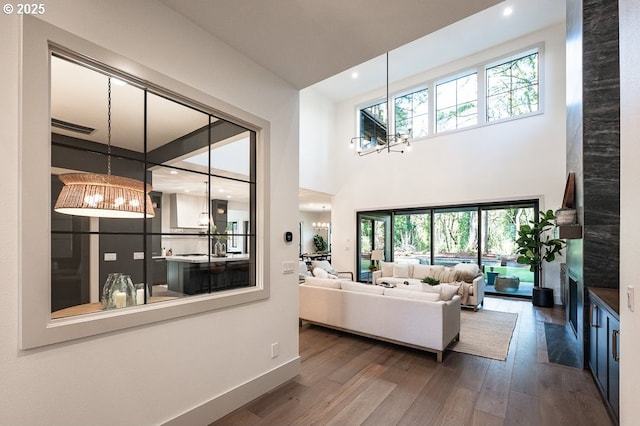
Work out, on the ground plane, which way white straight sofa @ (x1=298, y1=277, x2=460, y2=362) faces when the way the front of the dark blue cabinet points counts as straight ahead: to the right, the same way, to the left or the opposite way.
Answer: to the right

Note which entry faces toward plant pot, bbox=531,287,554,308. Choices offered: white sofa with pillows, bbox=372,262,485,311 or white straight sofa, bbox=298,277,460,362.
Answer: white straight sofa, bbox=298,277,460,362

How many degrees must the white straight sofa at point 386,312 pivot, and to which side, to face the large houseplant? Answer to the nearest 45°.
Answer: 0° — it already faces it

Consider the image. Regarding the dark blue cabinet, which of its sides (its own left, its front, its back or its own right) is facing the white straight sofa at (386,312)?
front

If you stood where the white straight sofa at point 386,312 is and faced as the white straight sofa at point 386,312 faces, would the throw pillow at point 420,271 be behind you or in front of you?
in front

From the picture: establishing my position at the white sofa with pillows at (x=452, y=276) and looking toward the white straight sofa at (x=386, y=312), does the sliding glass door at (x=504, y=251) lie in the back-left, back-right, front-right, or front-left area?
back-left

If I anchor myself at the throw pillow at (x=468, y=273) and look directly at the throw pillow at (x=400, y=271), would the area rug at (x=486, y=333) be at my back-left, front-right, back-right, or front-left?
back-left

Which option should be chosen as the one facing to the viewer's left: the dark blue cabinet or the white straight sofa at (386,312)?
the dark blue cabinet

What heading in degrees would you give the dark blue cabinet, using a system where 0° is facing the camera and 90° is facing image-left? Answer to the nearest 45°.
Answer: approximately 90°

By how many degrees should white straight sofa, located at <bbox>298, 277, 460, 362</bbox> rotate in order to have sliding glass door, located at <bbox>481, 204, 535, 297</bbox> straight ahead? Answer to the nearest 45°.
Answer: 0° — it already faces it

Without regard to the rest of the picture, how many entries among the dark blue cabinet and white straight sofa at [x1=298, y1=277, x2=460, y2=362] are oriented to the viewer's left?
1

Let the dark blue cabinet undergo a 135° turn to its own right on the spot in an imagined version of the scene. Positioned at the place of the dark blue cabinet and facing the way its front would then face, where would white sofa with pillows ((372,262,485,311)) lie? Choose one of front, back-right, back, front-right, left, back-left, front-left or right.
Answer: left

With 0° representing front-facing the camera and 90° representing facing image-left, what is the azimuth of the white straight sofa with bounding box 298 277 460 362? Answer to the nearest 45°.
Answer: approximately 225°

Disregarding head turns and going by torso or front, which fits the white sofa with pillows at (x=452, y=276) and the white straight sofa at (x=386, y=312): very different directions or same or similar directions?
very different directions

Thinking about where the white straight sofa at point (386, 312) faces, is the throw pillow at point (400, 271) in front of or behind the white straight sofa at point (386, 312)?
in front

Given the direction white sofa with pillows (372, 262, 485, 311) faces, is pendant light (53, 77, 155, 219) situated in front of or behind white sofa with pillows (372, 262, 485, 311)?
in front
